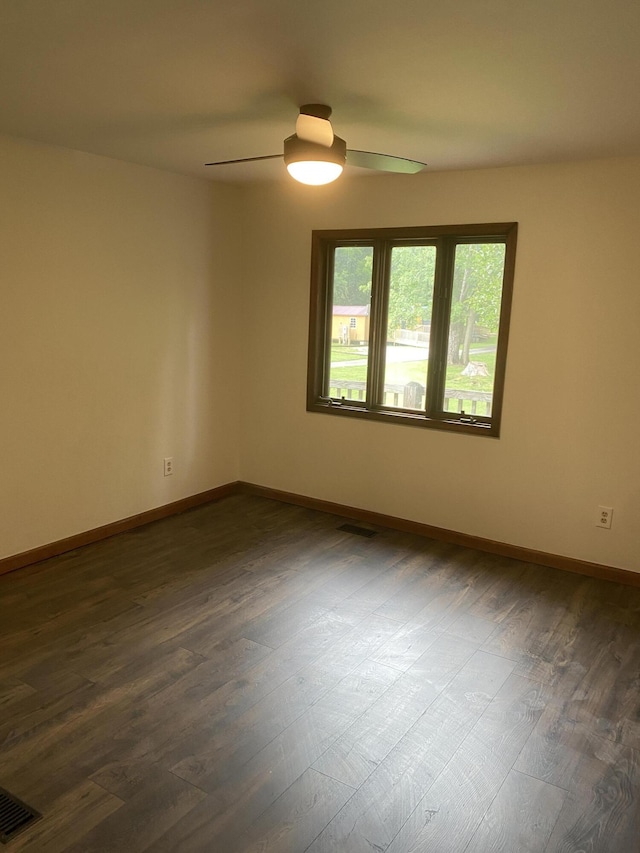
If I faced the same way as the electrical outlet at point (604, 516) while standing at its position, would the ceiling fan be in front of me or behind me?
in front

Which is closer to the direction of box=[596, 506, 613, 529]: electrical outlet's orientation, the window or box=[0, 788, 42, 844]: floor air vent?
the floor air vent

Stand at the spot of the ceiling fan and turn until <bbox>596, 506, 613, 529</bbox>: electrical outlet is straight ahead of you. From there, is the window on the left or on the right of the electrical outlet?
left

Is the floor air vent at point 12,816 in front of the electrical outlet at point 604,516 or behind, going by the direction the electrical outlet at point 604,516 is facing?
in front

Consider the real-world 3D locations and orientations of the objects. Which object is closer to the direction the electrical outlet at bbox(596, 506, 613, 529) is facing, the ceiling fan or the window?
the ceiling fan

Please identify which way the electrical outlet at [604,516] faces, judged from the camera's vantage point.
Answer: facing the viewer

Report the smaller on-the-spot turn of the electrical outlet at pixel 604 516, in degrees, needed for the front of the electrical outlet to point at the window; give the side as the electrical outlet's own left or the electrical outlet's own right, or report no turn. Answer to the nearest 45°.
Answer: approximately 90° to the electrical outlet's own right
